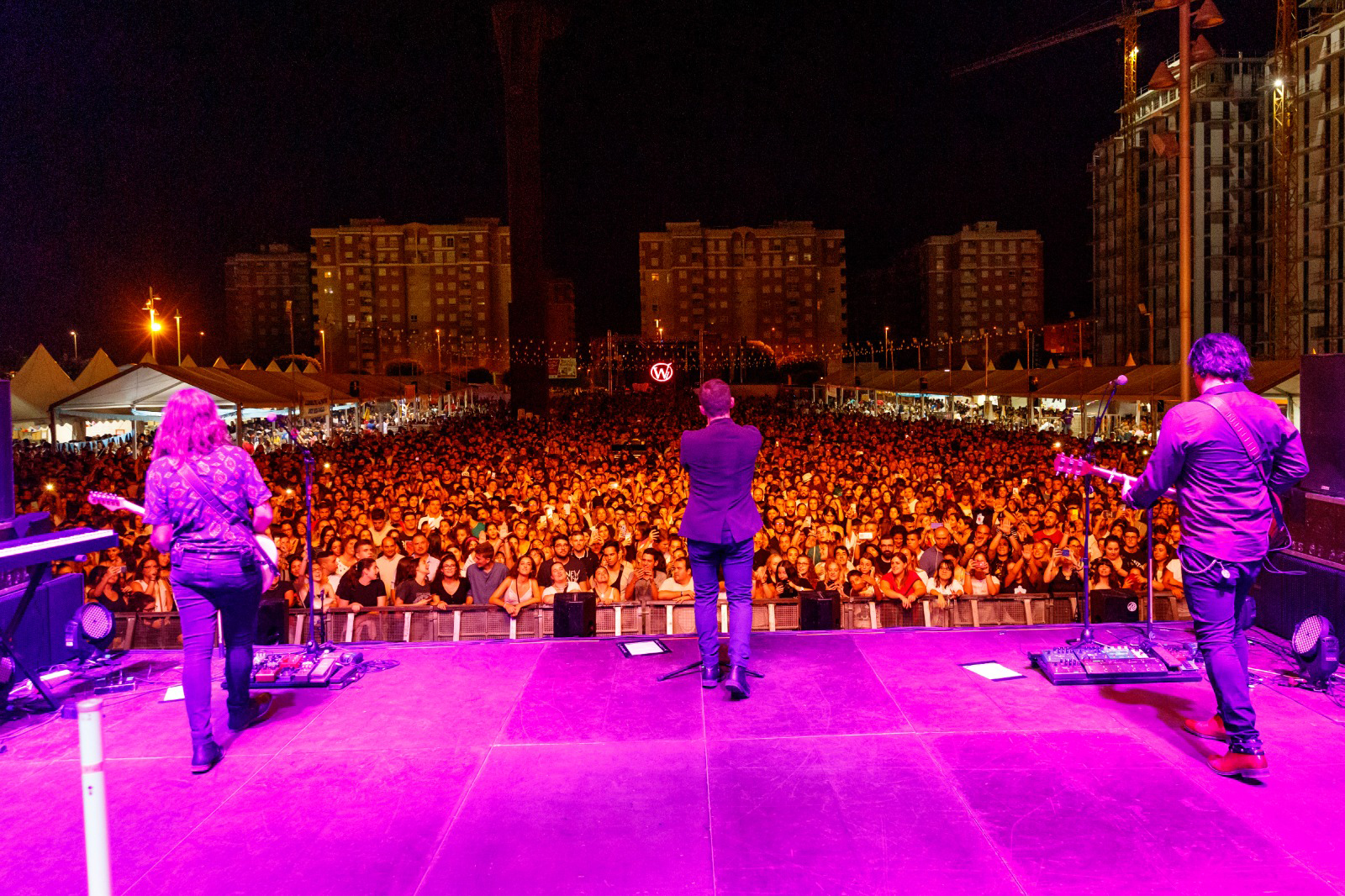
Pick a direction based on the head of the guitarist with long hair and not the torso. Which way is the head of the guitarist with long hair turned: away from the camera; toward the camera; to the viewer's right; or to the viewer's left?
away from the camera

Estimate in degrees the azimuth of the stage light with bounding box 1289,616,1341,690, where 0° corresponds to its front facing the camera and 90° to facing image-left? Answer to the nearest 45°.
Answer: approximately 45°

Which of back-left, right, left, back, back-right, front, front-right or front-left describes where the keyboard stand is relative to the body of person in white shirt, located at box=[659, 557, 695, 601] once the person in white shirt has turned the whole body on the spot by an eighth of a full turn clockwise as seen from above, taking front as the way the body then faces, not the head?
front

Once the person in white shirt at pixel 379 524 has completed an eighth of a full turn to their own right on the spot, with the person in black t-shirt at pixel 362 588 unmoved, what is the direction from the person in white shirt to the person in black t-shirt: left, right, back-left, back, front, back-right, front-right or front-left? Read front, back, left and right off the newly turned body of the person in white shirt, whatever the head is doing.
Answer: front-left

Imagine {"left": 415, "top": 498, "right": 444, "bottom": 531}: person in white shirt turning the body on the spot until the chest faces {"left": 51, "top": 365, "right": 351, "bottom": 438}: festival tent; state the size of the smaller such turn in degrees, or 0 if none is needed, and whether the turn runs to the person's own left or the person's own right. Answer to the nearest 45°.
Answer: approximately 135° to the person's own right

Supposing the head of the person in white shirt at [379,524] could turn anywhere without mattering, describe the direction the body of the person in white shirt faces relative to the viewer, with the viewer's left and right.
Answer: facing the viewer

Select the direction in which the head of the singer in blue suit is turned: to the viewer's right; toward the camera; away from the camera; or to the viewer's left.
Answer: away from the camera

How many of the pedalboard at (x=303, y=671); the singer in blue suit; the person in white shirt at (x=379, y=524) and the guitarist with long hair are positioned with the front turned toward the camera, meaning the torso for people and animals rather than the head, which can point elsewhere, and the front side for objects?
2

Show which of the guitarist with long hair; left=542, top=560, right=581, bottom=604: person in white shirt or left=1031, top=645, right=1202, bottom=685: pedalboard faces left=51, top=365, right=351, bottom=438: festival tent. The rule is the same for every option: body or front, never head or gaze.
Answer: the guitarist with long hair

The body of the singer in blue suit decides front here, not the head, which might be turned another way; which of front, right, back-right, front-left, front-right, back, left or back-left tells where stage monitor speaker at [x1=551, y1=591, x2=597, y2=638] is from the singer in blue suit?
front-left
